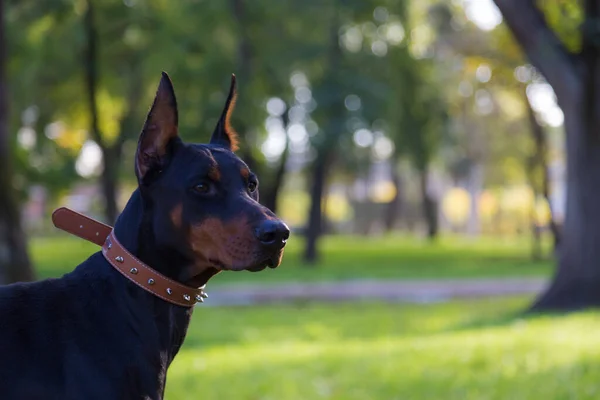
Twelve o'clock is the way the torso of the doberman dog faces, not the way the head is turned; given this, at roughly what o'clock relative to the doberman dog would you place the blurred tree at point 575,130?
The blurred tree is roughly at 10 o'clock from the doberman dog.

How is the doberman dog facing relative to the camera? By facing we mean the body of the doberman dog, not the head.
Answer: to the viewer's right
